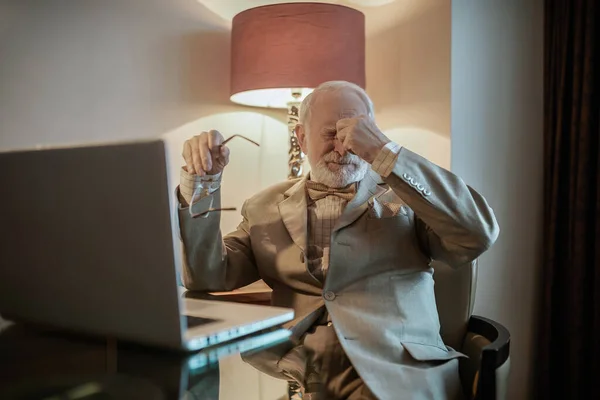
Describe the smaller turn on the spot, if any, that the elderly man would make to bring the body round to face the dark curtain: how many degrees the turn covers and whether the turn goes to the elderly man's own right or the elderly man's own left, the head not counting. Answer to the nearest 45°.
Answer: approximately 180°

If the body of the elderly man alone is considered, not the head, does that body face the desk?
yes

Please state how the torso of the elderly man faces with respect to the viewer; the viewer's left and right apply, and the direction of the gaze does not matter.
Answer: facing the viewer and to the left of the viewer

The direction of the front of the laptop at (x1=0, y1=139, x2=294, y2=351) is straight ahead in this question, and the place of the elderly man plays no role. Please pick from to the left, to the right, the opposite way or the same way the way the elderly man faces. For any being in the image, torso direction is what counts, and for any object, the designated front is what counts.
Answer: the opposite way

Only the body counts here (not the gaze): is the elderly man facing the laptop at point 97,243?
yes

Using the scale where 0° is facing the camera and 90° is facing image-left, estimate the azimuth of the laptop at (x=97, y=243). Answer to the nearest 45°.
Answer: approximately 225°

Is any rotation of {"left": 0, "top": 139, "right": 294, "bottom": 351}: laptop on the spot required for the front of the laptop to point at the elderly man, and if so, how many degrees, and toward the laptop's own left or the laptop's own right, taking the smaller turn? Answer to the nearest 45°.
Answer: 0° — it already faces them
